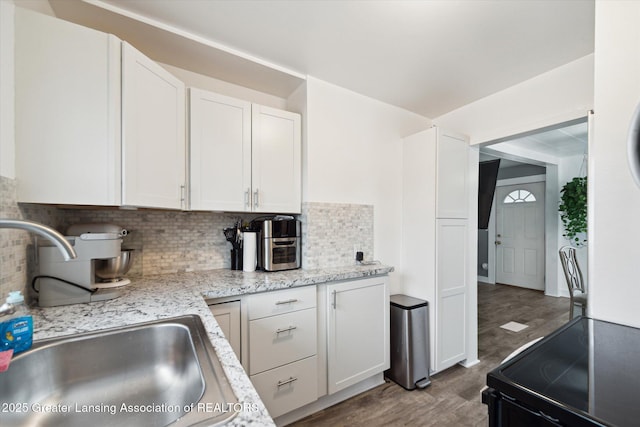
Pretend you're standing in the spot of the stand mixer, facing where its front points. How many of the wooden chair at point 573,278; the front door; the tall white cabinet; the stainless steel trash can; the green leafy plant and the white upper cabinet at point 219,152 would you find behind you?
0

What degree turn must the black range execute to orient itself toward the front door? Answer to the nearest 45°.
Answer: approximately 135° to its right

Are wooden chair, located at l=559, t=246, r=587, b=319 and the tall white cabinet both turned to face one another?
no

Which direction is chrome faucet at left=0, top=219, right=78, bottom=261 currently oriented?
to the viewer's right

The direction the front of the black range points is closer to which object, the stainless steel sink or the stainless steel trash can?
the stainless steel sink

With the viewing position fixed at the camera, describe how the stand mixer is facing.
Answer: facing to the right of the viewer

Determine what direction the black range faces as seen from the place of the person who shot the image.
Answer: facing the viewer and to the left of the viewer

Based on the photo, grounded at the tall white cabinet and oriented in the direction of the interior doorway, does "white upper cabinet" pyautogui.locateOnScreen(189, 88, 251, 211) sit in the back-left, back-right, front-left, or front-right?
back-left

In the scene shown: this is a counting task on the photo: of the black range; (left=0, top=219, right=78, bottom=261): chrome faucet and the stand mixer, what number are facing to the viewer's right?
2

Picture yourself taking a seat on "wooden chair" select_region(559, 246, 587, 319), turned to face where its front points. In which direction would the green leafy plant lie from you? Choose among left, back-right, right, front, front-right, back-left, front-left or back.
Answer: back-left

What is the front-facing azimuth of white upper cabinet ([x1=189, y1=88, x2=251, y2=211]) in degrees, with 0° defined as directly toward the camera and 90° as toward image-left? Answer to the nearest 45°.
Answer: approximately 315°

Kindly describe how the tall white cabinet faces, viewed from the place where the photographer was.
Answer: facing the viewer and to the right of the viewer

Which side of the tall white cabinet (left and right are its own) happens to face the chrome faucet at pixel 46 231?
right

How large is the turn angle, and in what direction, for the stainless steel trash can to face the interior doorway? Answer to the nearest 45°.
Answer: approximately 90° to its left

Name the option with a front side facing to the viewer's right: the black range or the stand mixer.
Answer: the stand mixer

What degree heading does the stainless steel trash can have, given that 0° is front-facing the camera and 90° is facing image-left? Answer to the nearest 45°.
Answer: approximately 315°

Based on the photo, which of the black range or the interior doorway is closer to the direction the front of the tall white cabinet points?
the black range

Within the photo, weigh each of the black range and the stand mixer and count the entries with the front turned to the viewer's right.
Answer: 1

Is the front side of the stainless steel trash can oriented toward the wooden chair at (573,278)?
no
